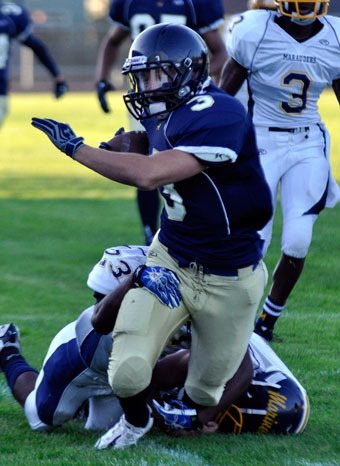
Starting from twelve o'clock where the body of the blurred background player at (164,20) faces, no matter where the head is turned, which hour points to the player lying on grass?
The player lying on grass is roughly at 12 o'clock from the blurred background player.

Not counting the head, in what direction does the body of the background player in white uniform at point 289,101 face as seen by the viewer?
toward the camera

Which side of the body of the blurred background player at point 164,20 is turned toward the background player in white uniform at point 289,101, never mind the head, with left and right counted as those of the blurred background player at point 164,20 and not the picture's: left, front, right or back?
front

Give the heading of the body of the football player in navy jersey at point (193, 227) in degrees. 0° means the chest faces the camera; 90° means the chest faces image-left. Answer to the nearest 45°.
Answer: approximately 45°

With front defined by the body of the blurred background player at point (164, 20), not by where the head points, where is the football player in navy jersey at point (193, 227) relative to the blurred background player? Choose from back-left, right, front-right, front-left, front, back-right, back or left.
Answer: front

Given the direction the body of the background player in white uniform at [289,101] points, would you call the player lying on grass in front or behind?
in front

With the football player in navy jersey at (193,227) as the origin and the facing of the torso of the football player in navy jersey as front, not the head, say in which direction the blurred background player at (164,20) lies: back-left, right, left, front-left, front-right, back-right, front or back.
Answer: back-right

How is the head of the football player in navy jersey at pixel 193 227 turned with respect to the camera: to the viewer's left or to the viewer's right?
to the viewer's left

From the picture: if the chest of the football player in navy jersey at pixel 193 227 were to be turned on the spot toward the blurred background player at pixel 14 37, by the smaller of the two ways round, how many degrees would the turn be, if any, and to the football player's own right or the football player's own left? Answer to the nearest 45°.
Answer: approximately 135° to the football player's own right
